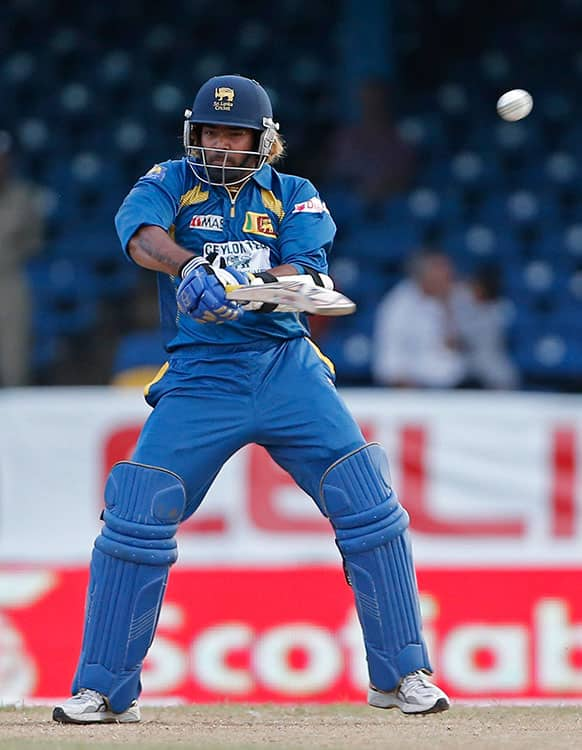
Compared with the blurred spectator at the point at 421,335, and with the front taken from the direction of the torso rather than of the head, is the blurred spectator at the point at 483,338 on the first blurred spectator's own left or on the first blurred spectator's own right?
on the first blurred spectator's own left

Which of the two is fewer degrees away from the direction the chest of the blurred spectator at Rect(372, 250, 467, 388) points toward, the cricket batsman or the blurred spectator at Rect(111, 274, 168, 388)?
the cricket batsman

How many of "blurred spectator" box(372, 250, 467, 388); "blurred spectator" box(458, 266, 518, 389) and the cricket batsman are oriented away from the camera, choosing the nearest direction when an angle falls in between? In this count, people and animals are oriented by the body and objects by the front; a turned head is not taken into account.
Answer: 0

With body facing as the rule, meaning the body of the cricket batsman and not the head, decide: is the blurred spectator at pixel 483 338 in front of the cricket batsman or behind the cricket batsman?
behind

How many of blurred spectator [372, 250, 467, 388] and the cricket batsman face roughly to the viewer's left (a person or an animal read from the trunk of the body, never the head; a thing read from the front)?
0

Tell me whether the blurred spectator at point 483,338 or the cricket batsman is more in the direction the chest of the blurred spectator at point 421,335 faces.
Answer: the cricket batsman

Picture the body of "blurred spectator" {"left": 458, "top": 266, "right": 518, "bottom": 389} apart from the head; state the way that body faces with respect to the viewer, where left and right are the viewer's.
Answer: facing the viewer and to the left of the viewer

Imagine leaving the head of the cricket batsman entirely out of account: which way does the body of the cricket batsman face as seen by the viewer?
toward the camera

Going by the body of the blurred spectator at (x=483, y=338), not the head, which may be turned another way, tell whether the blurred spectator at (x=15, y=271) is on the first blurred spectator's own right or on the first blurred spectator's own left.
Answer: on the first blurred spectator's own right

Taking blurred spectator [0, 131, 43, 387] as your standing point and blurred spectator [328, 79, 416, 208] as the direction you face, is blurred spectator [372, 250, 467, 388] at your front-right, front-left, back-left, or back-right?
front-right
